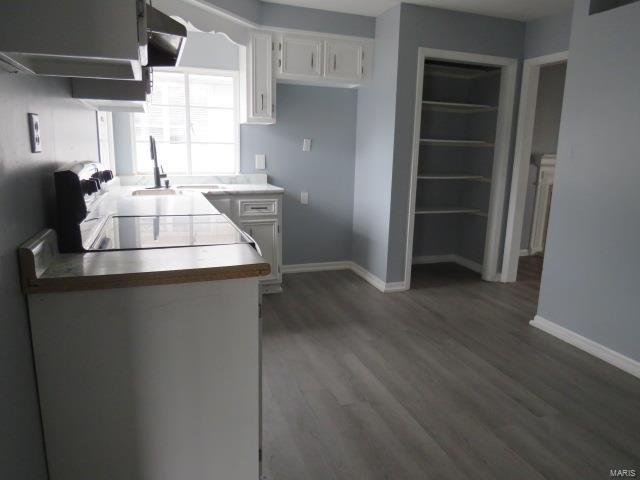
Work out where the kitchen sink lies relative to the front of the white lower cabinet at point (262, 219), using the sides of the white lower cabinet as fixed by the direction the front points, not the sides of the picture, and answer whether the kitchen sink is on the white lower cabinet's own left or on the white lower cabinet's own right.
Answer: on the white lower cabinet's own right

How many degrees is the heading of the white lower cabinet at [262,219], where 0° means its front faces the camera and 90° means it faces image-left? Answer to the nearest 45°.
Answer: approximately 0°

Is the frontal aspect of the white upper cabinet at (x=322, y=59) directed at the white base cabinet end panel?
yes

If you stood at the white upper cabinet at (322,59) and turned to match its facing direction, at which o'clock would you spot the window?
The window is roughly at 3 o'clock from the white upper cabinet.

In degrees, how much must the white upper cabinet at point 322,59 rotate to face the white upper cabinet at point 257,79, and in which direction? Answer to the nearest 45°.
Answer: approximately 90° to its right

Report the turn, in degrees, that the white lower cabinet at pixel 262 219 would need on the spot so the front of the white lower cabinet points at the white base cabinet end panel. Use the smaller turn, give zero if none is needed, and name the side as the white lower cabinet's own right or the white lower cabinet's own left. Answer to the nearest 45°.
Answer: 0° — it already faces it
